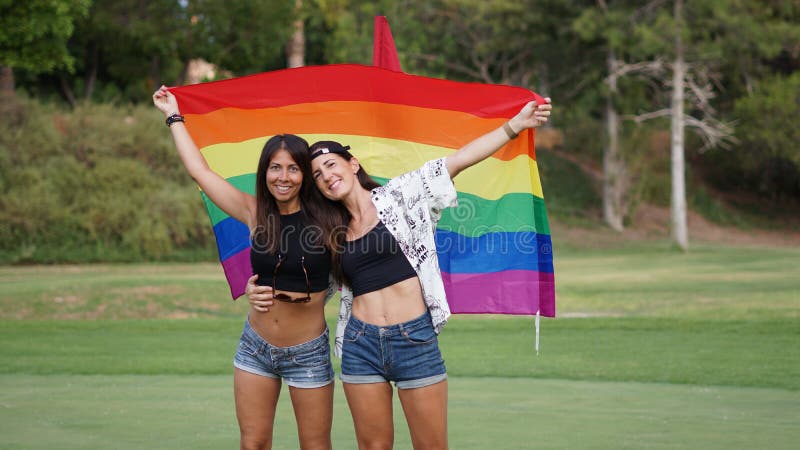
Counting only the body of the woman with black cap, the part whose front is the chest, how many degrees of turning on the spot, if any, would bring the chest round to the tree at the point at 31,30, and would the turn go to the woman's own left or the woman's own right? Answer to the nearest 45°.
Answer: approximately 135° to the woman's own right

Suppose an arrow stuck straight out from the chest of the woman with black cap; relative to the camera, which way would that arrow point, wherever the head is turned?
toward the camera

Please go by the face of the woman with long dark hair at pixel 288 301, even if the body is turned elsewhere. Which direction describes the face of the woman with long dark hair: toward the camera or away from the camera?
toward the camera

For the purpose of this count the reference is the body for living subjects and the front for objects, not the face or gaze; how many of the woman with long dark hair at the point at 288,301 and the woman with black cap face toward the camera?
2

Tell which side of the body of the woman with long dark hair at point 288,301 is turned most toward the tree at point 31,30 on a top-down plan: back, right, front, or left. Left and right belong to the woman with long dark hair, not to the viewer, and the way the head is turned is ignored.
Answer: back

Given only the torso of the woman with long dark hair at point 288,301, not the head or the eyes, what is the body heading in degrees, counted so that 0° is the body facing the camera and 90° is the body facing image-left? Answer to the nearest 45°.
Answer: approximately 0°

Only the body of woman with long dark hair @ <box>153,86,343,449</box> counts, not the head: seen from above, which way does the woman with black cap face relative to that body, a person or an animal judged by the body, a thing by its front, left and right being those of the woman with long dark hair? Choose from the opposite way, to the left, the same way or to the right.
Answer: the same way

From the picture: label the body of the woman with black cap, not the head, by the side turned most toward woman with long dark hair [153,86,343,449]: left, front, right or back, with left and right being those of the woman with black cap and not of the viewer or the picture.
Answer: right
